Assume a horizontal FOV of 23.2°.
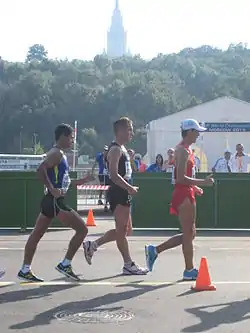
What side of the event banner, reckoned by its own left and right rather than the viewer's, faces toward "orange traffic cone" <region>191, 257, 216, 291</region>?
front

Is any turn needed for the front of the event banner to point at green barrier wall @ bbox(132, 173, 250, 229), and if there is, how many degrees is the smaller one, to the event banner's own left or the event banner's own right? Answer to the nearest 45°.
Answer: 0° — it already faces it

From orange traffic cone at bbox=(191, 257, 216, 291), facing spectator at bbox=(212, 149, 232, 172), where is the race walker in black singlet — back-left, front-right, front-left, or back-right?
front-left

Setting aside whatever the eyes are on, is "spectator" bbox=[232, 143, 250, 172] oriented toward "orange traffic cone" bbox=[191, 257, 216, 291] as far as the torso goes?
yes

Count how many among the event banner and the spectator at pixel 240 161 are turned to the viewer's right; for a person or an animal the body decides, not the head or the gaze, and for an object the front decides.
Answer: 0

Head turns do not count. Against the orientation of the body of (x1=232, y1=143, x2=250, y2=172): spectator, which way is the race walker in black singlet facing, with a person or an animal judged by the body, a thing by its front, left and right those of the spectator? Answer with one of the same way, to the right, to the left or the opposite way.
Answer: to the left

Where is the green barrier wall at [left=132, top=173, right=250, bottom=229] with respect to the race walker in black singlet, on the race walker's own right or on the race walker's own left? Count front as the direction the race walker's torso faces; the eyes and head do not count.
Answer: on the race walker's own left

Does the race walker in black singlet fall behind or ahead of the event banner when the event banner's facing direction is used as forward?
ahead

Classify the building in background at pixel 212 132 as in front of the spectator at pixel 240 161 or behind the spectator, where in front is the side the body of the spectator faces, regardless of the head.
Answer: behind

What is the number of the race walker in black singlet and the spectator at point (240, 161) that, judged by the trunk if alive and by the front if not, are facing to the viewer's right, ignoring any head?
1

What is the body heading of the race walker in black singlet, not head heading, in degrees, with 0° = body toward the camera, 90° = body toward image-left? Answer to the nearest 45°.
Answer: approximately 270°

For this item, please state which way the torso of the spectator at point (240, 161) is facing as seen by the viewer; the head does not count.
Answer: toward the camera

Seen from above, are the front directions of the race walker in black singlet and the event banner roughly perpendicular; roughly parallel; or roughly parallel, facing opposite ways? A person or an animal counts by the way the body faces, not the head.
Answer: roughly perpendicular

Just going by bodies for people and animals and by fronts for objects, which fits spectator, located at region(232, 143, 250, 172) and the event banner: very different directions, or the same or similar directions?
same or similar directions

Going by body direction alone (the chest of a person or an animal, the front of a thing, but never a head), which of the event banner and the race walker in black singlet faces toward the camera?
the event banner

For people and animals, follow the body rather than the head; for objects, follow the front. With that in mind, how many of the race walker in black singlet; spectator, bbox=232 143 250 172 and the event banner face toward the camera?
2
